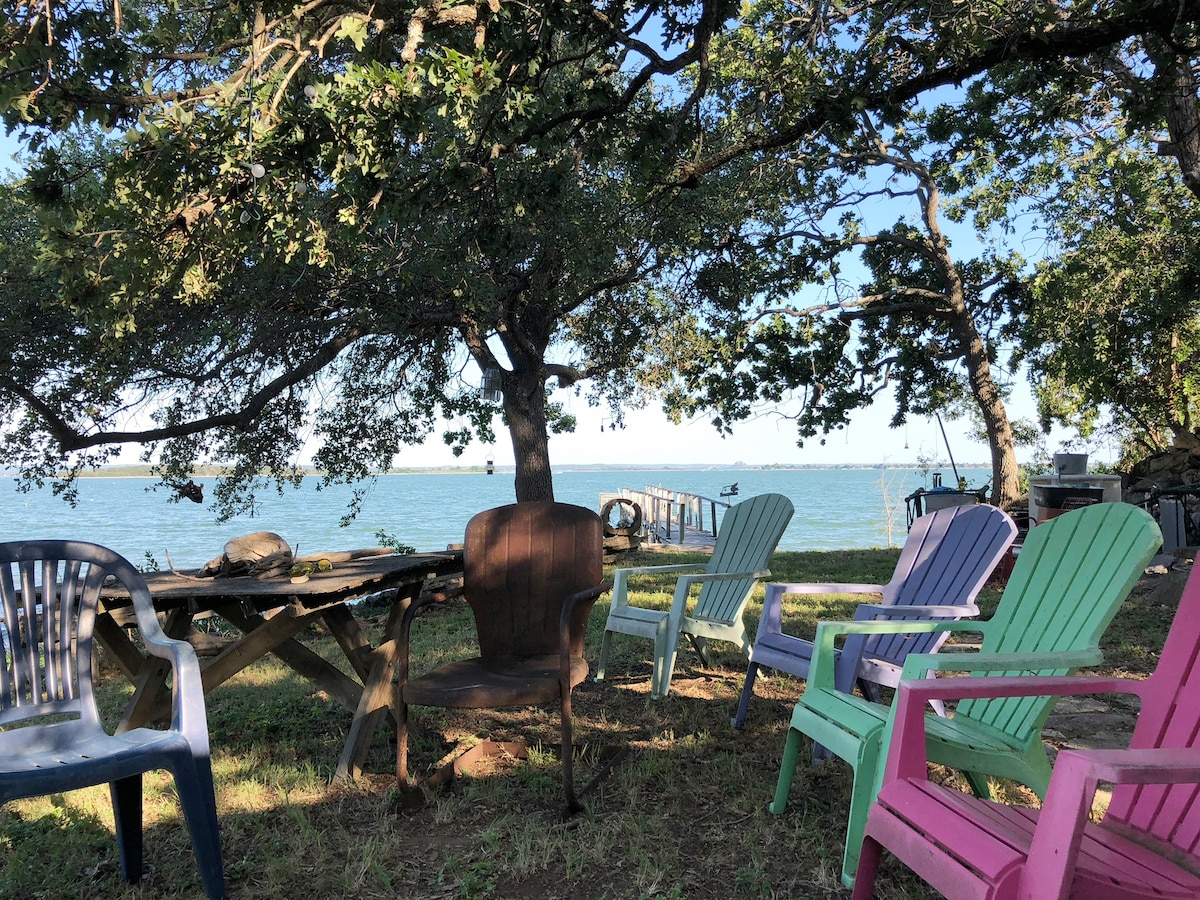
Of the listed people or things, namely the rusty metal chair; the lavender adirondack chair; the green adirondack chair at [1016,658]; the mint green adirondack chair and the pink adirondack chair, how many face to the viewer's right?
0

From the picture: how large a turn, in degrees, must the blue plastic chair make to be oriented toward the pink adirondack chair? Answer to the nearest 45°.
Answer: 0° — it already faces it

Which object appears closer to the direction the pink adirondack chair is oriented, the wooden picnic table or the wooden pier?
the wooden picnic table

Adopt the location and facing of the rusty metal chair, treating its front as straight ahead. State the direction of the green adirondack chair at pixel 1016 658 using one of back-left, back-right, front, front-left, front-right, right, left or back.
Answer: left

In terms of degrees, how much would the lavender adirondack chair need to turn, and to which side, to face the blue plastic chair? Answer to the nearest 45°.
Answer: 0° — it already faces it

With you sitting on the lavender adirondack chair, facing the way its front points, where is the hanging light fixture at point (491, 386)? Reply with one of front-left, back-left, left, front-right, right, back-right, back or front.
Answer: right

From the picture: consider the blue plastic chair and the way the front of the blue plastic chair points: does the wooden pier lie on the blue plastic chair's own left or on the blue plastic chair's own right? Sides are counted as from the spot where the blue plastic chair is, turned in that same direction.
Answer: on the blue plastic chair's own left

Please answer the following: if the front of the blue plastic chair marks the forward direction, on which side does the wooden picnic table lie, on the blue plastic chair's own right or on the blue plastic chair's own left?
on the blue plastic chair's own left

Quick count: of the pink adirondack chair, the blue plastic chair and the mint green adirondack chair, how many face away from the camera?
0

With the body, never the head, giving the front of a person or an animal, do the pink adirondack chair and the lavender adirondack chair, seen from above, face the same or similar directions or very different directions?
same or similar directions

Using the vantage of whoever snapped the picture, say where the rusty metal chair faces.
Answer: facing the viewer and to the left of the viewer

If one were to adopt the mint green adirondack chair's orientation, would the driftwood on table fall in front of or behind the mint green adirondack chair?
in front

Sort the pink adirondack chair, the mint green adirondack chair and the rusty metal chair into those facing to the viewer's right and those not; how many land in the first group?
0

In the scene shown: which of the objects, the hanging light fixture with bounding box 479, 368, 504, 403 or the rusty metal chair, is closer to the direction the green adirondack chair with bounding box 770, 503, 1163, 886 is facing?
the rusty metal chair

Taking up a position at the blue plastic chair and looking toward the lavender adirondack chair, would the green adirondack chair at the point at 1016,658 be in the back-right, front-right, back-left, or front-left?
front-right

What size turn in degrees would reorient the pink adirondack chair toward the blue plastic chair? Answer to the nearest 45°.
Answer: approximately 45° to its right

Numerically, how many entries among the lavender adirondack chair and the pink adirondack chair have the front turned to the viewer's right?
0

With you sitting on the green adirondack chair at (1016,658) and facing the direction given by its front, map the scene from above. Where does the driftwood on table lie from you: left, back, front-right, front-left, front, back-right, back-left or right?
front-right

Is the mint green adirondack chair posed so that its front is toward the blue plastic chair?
yes
